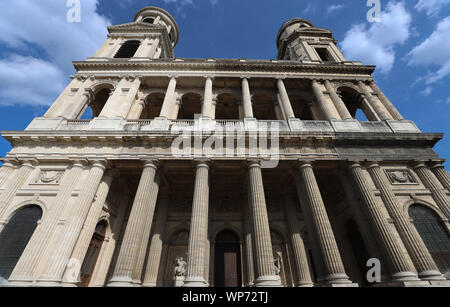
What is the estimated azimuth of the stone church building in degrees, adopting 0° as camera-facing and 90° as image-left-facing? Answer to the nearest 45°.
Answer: approximately 0°
